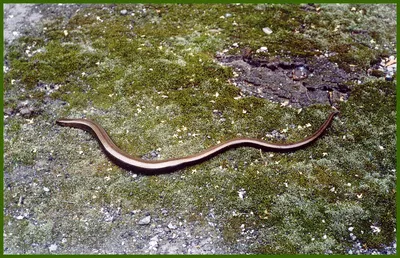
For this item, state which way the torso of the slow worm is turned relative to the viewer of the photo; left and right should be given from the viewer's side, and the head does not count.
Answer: facing to the left of the viewer

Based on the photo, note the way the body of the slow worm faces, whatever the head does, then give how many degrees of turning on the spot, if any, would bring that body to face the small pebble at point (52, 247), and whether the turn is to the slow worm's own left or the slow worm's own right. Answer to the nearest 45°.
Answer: approximately 45° to the slow worm's own left
